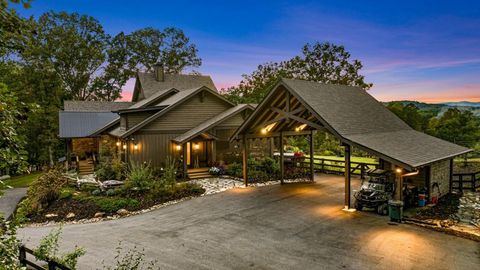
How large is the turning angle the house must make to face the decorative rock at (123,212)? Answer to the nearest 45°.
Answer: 0° — it already faces it

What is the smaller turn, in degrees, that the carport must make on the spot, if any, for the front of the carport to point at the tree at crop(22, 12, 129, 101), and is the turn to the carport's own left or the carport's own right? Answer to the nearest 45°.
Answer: approximately 90° to the carport's own right

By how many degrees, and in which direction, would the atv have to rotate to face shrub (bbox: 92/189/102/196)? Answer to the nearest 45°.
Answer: approximately 45° to its right

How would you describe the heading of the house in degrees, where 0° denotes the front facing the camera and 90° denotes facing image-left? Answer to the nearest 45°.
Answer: approximately 0°

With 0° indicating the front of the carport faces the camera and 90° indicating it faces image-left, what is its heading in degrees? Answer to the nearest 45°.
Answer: approximately 45°
